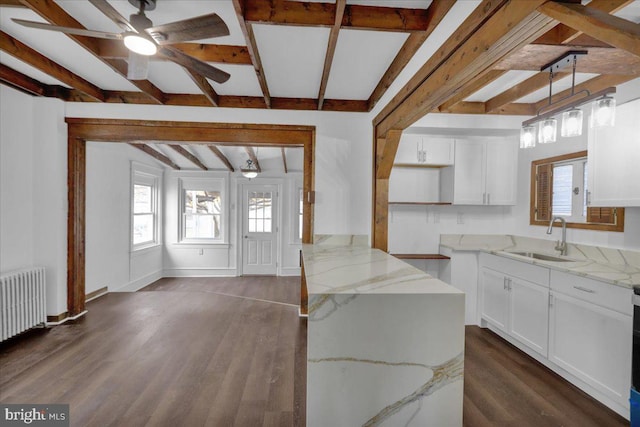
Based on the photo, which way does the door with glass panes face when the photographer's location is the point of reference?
facing the viewer

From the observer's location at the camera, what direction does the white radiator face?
facing the viewer and to the right of the viewer

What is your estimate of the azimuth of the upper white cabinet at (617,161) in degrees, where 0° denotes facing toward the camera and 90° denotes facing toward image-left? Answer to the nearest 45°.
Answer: approximately 45°

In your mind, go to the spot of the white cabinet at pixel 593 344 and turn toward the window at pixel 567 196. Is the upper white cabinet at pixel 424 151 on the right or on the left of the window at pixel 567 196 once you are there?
left

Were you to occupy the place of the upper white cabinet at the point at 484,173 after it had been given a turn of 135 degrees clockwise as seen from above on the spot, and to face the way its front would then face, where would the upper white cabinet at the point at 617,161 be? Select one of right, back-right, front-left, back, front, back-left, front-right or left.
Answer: back

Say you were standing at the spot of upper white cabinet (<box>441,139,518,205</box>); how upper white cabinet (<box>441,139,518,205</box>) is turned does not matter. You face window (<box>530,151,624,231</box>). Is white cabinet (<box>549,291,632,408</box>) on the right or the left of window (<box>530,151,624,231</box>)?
right

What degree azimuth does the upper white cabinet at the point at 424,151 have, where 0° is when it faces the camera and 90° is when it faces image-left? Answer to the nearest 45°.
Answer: approximately 0°

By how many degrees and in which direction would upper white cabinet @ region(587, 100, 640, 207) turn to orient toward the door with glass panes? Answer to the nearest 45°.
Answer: approximately 45° to its right

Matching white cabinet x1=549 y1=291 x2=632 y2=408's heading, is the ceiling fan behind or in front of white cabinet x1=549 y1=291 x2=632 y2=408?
in front

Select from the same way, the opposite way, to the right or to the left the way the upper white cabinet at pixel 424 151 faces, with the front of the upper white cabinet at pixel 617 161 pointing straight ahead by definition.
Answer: to the left

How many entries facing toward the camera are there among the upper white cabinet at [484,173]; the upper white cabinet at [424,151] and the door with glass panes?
3

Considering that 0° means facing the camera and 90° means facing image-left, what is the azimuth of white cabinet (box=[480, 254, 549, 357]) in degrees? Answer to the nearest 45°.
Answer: approximately 45°

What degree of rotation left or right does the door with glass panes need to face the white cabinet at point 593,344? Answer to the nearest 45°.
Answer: approximately 45° to its left

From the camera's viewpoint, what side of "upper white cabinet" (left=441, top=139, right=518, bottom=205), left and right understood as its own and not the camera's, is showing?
front

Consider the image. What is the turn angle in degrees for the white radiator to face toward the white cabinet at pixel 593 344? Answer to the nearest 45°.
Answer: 0° — it already faces it

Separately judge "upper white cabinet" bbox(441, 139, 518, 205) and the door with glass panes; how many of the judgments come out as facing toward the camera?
2

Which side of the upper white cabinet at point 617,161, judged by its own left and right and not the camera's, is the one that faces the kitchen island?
front

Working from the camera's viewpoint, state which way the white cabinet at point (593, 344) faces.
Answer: facing the viewer and to the left of the viewer

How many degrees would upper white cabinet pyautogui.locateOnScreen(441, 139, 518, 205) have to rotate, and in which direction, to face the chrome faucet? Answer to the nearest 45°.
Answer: approximately 45° to its left

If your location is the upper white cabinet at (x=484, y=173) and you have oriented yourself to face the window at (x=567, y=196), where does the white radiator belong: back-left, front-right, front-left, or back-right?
back-right

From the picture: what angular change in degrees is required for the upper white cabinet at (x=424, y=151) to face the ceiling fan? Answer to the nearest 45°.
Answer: approximately 45° to its right

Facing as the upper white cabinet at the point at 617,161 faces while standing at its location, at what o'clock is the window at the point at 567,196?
The window is roughly at 4 o'clock from the upper white cabinet.
